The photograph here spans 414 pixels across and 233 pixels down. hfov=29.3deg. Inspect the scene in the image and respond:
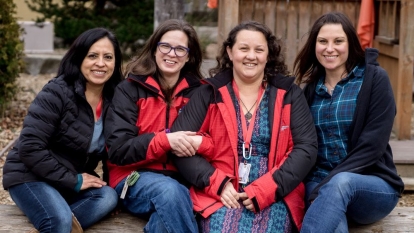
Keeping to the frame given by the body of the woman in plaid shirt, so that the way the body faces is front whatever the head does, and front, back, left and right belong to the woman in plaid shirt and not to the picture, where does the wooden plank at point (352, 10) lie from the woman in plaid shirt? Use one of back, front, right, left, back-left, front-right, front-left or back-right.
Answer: back-right

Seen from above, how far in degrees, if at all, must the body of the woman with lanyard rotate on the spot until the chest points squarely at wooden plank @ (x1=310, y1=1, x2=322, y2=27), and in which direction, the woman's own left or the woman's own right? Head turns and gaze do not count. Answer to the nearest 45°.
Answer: approximately 180°

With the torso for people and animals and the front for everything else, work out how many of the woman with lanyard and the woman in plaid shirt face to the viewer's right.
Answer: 0

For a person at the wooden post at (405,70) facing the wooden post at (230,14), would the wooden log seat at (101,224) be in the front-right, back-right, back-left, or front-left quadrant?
front-left

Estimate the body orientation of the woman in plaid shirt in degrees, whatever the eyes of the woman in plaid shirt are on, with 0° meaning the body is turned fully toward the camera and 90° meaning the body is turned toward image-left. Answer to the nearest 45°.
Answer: approximately 45°

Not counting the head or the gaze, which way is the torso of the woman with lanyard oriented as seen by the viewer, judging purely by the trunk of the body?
toward the camera

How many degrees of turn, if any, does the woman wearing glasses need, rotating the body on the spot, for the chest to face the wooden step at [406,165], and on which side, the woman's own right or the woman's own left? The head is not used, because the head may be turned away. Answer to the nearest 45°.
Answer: approximately 90° to the woman's own left

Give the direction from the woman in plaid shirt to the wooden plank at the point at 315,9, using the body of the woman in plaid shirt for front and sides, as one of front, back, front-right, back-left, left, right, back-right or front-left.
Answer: back-right

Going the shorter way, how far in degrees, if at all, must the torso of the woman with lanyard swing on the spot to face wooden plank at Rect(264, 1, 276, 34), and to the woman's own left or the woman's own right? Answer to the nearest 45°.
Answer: approximately 180°

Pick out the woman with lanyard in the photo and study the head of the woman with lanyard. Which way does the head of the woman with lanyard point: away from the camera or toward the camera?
toward the camera

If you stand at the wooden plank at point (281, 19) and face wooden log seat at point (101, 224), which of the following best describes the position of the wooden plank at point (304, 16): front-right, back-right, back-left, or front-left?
back-left

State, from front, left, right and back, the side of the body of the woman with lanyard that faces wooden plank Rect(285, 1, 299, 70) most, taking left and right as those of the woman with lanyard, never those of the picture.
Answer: back

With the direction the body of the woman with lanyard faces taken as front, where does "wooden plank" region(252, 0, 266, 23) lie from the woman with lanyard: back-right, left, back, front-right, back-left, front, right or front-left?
back
